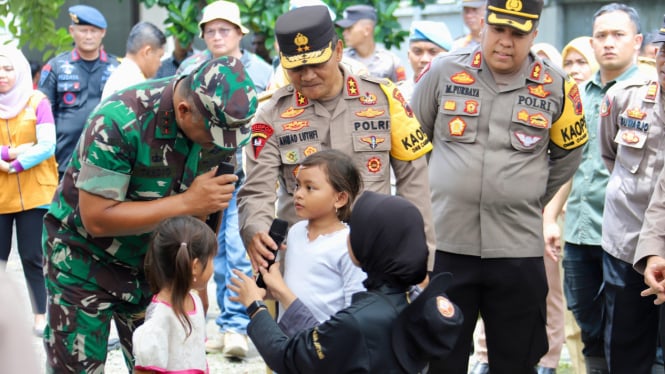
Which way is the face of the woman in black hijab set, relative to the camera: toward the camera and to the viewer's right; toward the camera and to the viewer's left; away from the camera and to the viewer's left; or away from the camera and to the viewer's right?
away from the camera and to the viewer's left

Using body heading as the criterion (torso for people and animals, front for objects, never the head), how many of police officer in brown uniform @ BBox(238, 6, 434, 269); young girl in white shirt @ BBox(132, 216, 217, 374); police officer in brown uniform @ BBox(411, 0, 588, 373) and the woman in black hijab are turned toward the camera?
2

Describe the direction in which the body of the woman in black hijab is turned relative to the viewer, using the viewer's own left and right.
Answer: facing away from the viewer and to the left of the viewer

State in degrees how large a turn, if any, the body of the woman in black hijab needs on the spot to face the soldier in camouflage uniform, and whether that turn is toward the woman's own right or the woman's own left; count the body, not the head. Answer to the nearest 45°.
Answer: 0° — they already face them

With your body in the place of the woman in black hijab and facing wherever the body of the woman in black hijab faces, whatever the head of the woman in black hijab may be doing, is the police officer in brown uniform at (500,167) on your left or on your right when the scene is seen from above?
on your right

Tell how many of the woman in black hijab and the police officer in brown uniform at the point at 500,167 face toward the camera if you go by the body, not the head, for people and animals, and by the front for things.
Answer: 1

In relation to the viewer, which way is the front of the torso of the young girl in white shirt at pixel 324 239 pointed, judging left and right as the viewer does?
facing the viewer and to the left of the viewer

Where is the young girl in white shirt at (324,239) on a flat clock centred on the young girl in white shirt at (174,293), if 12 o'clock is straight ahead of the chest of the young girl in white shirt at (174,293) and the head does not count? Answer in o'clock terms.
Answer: the young girl in white shirt at (324,239) is roughly at 12 o'clock from the young girl in white shirt at (174,293).

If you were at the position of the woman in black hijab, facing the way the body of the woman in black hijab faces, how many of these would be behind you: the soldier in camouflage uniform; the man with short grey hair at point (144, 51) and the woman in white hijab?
0

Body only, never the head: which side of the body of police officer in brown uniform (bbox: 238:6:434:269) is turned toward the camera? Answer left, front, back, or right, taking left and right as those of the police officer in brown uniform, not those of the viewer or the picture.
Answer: front

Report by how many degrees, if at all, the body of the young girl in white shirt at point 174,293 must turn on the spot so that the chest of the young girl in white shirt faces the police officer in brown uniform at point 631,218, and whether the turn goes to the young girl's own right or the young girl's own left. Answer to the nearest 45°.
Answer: approximately 45° to the young girl's own right

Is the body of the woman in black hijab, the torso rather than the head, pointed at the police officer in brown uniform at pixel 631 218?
no

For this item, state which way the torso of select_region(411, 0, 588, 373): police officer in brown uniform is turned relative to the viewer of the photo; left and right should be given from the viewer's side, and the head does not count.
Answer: facing the viewer

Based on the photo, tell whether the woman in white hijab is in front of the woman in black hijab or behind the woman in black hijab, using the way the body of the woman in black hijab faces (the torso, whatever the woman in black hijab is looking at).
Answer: in front

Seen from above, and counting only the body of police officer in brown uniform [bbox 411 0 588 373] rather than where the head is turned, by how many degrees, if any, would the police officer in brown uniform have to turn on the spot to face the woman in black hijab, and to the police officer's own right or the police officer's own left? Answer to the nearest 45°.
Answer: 0° — they already face them

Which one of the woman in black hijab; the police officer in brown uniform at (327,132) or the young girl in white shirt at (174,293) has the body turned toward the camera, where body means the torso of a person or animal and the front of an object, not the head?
the police officer in brown uniform

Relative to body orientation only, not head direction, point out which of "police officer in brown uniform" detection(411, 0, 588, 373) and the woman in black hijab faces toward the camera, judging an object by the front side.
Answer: the police officer in brown uniform

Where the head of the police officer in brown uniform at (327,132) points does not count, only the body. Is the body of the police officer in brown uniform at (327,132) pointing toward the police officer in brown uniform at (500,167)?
no
